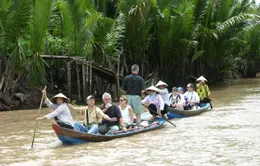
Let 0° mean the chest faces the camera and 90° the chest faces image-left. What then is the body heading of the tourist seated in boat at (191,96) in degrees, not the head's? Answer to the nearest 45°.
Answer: approximately 45°

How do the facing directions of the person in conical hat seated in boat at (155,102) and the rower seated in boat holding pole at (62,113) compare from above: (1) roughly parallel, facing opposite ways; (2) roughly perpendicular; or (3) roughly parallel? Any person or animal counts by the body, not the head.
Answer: roughly parallel

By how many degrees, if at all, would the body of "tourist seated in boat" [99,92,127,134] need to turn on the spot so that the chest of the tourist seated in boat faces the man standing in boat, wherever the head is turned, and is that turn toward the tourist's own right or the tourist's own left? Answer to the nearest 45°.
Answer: approximately 180°

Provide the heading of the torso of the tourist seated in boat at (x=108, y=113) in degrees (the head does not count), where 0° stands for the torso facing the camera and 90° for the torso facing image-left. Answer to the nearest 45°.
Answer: approximately 45°

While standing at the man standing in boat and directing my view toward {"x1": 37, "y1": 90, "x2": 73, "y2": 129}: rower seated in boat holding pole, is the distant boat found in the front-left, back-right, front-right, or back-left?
back-right

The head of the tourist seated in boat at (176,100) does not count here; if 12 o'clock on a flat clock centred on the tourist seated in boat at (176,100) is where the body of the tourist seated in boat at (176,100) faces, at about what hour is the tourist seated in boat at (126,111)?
the tourist seated in boat at (126,111) is roughly at 11 o'clock from the tourist seated in boat at (176,100).

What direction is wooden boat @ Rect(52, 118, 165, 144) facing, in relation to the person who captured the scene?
facing the viewer and to the left of the viewer

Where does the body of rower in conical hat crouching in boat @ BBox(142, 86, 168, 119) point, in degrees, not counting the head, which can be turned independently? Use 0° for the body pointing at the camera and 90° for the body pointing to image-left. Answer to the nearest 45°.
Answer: approximately 45°

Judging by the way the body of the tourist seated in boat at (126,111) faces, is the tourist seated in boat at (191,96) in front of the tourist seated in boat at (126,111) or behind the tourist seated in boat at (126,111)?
behind

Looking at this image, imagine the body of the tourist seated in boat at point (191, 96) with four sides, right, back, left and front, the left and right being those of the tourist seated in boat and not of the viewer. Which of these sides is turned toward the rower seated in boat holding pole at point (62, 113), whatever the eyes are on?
front

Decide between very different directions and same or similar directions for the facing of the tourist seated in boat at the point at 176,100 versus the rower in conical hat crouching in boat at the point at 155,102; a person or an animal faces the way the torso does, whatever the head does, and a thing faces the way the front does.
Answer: same or similar directions

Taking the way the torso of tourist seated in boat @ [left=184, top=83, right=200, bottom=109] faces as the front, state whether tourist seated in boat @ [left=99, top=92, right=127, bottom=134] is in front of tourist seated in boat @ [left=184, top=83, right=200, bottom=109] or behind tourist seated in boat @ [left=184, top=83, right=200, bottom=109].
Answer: in front
